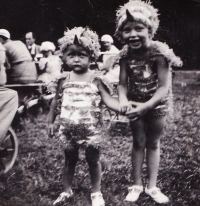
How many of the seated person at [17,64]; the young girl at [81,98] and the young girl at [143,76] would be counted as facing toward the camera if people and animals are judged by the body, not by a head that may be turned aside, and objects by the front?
2

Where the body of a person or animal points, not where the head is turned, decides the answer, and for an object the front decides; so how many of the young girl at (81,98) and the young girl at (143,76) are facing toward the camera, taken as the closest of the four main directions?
2

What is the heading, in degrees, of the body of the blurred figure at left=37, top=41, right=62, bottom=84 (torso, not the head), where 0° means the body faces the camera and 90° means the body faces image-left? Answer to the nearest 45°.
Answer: approximately 45°
